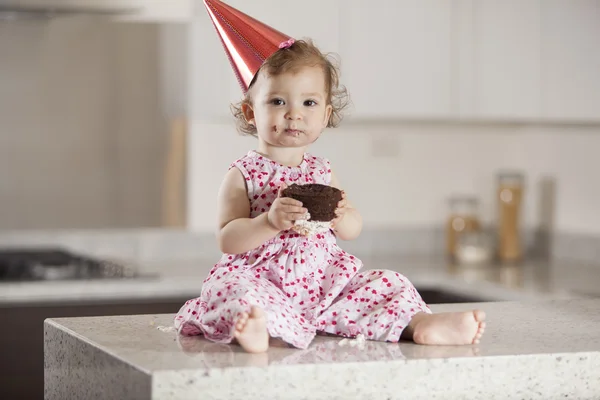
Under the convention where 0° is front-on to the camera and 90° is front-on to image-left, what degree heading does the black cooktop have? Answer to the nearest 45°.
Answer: approximately 0°

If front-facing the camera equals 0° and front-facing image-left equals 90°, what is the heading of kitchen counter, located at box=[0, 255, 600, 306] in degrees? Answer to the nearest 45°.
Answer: approximately 0°

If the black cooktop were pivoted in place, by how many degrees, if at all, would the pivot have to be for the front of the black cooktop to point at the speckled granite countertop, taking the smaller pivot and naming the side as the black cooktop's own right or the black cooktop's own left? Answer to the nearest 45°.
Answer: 0° — it already faces it
